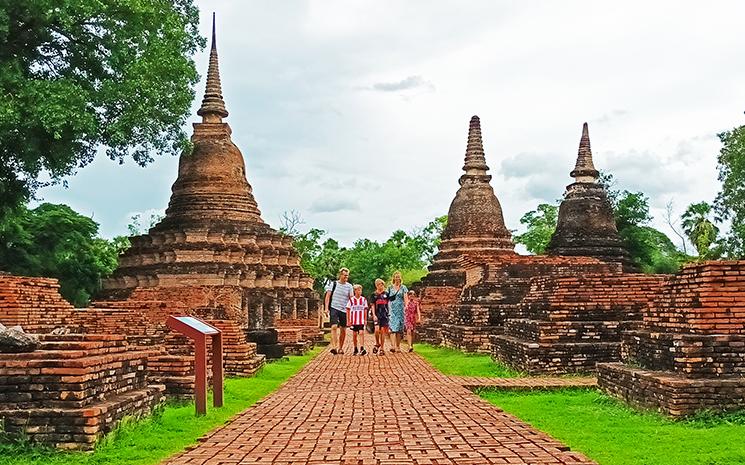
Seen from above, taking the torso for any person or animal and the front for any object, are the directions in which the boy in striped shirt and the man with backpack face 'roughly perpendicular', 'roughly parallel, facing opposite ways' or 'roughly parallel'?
roughly parallel

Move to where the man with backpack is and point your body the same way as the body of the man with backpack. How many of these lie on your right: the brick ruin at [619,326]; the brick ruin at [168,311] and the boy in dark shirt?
1

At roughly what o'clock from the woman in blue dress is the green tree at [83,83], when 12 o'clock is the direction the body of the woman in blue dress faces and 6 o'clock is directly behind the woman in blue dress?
The green tree is roughly at 3 o'clock from the woman in blue dress.

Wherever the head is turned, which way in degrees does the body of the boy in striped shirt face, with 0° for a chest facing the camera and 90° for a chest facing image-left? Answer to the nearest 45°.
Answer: approximately 0°

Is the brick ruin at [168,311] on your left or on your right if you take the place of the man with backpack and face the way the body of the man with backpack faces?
on your right

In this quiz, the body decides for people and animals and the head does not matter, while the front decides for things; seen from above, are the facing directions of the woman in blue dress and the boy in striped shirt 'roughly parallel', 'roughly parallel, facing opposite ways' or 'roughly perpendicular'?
roughly parallel

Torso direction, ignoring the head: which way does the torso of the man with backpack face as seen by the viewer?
toward the camera

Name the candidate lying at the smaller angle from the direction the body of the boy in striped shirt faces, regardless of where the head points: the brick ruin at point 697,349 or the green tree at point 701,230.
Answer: the brick ruin

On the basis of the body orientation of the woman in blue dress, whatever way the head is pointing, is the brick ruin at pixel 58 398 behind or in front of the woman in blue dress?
in front

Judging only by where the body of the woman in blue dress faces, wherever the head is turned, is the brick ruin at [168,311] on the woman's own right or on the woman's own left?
on the woman's own right
